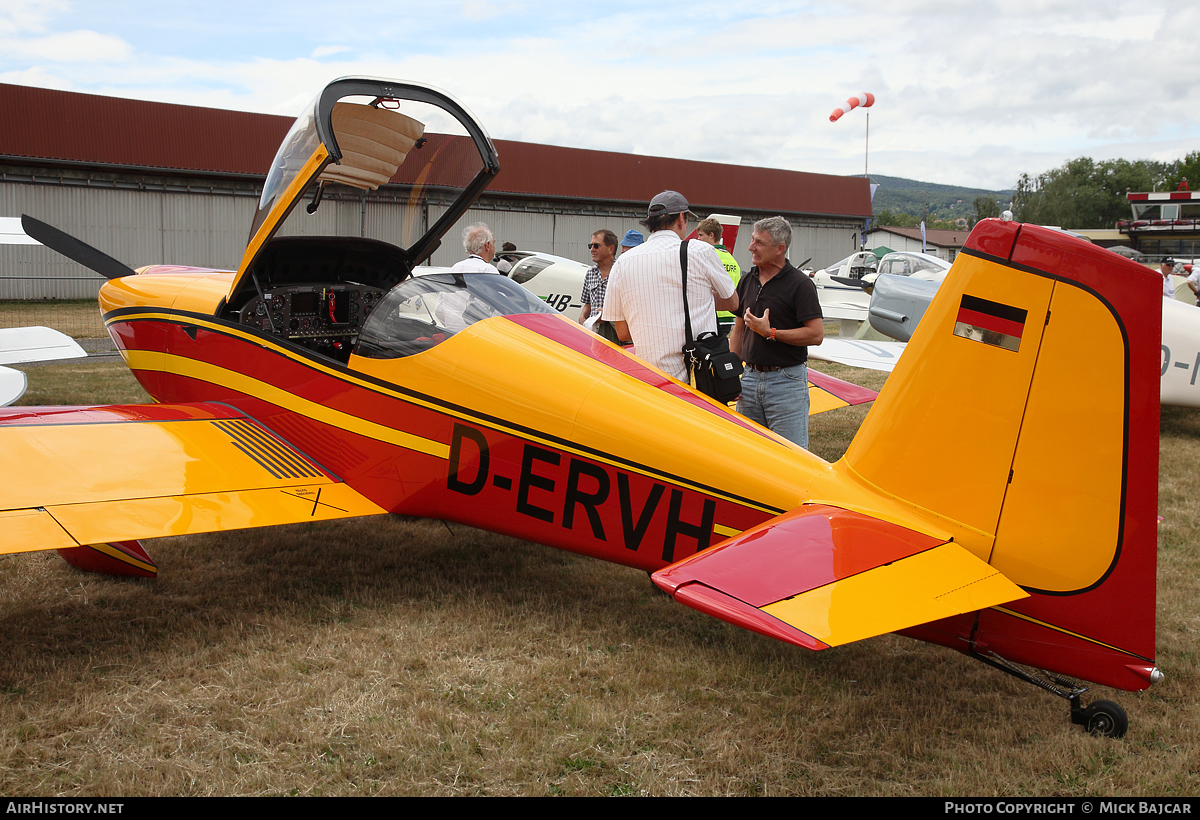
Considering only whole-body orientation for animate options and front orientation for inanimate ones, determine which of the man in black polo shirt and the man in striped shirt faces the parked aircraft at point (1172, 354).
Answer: the man in striped shirt

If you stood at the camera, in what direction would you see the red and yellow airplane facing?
facing away from the viewer and to the left of the viewer

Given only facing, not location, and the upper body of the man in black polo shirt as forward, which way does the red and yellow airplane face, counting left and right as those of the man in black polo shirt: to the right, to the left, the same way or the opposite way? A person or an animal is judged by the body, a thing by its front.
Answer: to the right

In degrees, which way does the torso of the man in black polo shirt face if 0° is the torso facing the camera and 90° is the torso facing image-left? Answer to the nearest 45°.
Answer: approximately 45°

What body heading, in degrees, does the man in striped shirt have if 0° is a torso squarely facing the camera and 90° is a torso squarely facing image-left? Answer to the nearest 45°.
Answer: approximately 225°

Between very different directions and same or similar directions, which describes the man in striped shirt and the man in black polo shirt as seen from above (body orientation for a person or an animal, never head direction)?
very different directions

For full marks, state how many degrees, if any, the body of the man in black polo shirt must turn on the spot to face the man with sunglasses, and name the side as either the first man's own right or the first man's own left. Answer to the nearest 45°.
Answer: approximately 90° to the first man's own right

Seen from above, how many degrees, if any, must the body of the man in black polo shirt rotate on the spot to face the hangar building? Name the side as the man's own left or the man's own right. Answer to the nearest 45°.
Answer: approximately 90° to the man's own right

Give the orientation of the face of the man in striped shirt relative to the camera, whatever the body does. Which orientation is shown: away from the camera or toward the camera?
away from the camera

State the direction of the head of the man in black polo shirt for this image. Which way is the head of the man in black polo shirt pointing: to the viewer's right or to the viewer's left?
to the viewer's left

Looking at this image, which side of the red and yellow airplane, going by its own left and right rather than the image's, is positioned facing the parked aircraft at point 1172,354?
right
